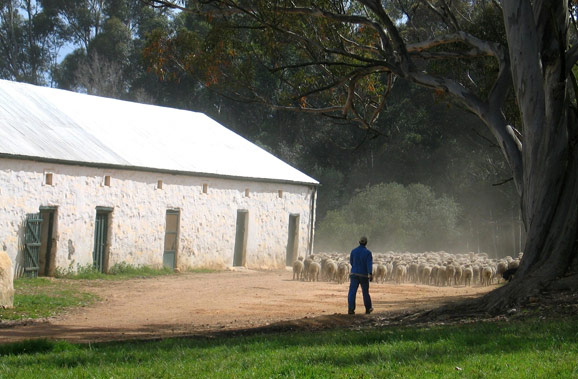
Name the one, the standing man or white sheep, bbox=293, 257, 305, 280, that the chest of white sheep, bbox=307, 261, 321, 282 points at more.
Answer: the white sheep

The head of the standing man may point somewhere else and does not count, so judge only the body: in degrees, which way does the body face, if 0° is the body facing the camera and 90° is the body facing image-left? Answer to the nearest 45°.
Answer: approximately 180°

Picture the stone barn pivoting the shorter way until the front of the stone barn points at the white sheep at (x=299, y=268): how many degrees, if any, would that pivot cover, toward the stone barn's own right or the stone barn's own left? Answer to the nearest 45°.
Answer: approximately 45° to the stone barn's own left

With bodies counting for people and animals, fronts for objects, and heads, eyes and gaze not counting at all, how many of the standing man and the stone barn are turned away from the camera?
1

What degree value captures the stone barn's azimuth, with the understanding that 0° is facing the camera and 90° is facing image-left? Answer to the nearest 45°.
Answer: approximately 315°

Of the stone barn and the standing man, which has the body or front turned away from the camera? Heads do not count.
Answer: the standing man
